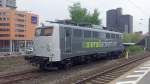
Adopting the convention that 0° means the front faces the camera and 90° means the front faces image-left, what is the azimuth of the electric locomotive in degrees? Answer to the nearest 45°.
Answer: approximately 45°
